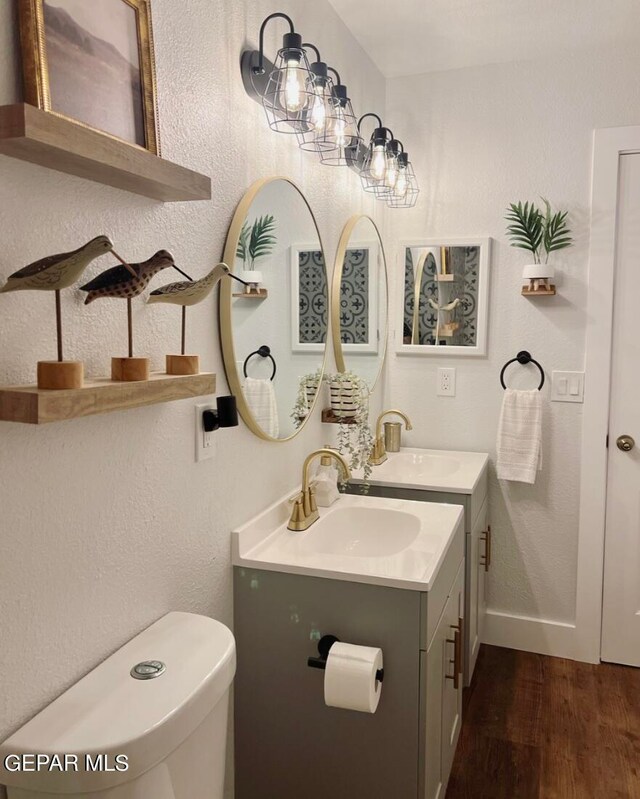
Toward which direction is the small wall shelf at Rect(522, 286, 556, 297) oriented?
toward the camera

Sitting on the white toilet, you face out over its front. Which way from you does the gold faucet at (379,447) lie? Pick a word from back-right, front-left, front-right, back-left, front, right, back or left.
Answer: left

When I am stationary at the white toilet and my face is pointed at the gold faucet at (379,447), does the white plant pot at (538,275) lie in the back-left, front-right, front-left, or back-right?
front-right

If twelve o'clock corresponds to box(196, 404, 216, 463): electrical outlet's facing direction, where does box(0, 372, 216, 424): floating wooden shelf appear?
The floating wooden shelf is roughly at 2 o'clock from the electrical outlet.

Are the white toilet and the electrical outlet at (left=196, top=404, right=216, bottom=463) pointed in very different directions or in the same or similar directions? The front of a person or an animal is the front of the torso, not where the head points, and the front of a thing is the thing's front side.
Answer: same or similar directions

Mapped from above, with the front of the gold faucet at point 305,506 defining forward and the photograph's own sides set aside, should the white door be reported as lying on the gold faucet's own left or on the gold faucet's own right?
on the gold faucet's own left

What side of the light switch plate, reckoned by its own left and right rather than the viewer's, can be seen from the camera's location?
front

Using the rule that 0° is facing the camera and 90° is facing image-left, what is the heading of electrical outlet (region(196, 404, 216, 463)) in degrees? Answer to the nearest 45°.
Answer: approximately 315°

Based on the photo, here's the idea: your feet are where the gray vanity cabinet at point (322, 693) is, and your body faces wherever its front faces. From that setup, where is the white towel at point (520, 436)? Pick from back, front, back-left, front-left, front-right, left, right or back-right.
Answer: front-left

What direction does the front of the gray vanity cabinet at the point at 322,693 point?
to the viewer's right

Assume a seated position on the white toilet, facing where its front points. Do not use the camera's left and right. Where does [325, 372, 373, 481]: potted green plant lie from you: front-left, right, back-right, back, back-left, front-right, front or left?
left

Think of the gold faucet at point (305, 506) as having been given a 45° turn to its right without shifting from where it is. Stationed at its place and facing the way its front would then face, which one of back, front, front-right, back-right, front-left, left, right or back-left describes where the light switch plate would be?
back-left

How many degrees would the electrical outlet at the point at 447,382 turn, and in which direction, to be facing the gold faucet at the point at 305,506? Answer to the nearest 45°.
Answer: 0° — it already faces it

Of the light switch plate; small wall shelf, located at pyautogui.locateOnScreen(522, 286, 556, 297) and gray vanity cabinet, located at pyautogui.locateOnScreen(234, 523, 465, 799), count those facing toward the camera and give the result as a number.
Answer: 2

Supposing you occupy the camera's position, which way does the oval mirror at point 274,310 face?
facing the viewer and to the right of the viewer

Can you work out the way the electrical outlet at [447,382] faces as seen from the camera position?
facing the viewer
